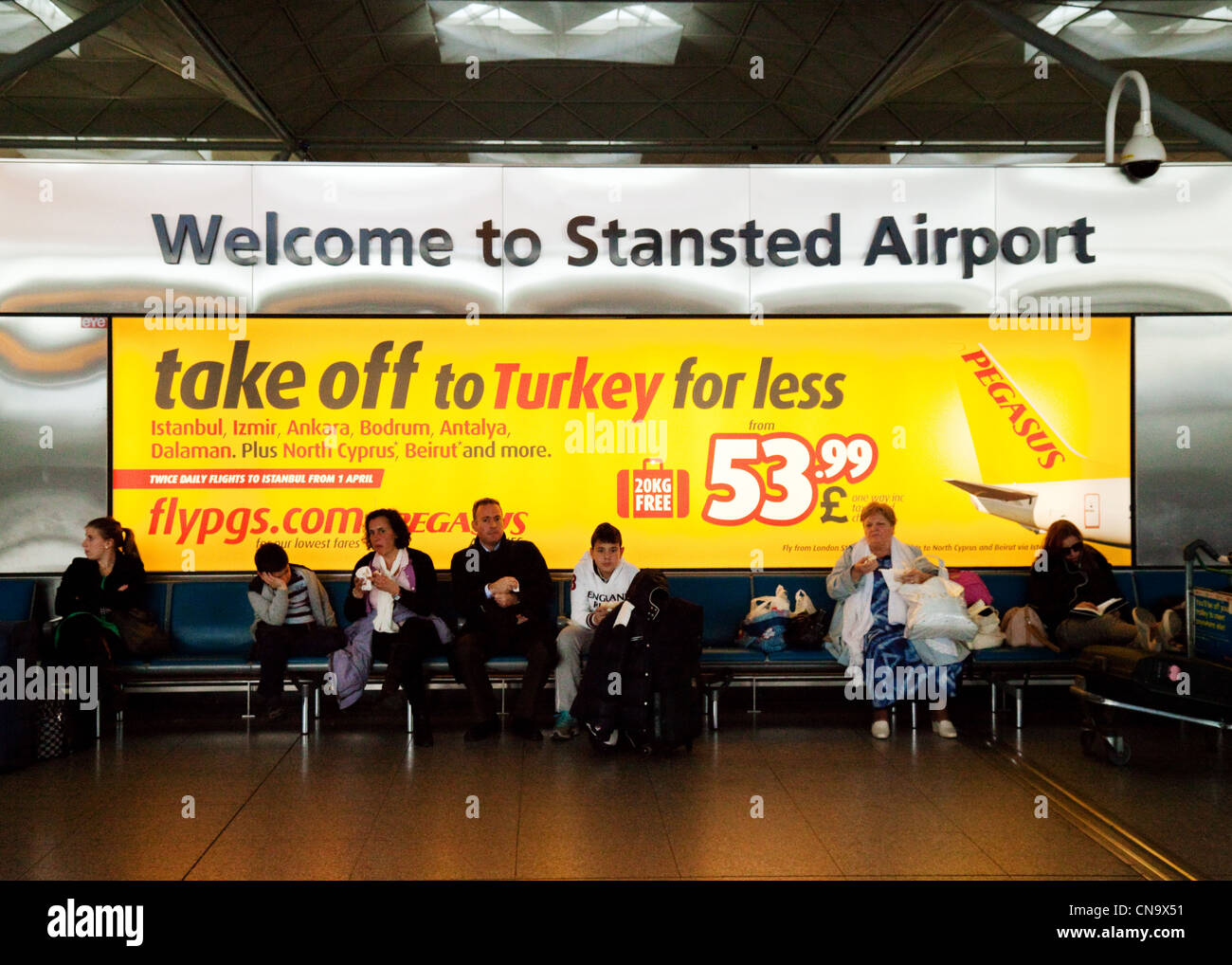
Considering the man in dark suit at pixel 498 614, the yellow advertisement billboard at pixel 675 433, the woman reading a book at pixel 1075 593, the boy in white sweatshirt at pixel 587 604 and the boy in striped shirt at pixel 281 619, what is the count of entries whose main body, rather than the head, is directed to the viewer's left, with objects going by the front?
0

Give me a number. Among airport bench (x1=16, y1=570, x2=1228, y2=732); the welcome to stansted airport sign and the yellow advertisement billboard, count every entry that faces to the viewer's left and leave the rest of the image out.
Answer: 0

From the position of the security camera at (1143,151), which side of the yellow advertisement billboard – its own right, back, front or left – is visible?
left

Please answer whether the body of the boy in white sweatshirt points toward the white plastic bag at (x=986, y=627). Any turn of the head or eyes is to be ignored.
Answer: no

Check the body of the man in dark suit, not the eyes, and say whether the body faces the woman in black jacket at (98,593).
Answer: no

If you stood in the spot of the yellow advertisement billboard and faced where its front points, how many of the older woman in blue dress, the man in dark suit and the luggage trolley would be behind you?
0

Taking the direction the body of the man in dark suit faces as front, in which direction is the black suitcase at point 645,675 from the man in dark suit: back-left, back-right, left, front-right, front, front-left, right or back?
front-left

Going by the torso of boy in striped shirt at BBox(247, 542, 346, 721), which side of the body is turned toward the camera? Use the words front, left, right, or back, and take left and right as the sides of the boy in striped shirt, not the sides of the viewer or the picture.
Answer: front

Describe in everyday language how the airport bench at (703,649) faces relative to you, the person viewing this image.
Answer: facing the viewer

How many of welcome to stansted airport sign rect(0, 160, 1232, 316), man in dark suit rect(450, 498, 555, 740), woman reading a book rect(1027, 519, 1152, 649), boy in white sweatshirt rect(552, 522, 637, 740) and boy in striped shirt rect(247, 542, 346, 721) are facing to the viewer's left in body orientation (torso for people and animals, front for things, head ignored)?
0

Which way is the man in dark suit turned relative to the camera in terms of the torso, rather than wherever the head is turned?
toward the camera

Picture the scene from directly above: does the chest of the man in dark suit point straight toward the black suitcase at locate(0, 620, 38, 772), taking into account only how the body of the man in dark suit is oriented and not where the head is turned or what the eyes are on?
no

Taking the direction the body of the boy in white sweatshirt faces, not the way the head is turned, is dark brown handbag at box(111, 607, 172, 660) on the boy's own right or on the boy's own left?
on the boy's own right

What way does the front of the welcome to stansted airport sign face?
toward the camera
